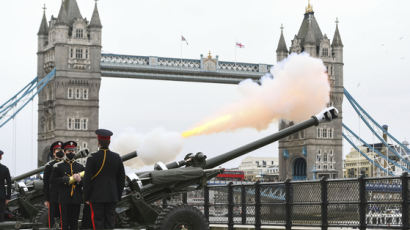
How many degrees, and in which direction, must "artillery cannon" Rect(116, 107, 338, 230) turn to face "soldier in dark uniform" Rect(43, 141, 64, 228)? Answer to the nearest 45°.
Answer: approximately 135° to its left

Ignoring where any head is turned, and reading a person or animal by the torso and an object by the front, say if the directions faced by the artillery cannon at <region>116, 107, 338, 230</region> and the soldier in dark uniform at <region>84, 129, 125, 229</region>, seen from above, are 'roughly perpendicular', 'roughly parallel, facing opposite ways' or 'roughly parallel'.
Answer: roughly perpendicular

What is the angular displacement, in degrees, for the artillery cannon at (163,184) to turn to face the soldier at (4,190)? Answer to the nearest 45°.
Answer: approximately 135° to its left

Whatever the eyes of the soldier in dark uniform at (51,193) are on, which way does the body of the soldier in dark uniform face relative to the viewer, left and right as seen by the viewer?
facing the viewer and to the right of the viewer

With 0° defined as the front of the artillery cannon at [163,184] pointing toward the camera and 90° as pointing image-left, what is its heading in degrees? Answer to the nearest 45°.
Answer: approximately 270°

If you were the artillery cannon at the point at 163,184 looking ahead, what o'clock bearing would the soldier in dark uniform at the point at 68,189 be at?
The soldier in dark uniform is roughly at 6 o'clock from the artillery cannon.
